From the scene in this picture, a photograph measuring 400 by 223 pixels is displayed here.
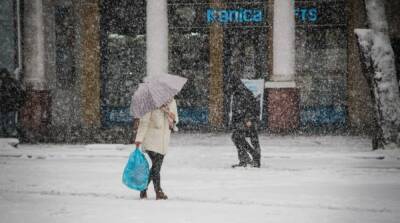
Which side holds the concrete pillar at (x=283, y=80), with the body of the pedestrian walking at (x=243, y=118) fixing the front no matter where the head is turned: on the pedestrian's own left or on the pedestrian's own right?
on the pedestrian's own right

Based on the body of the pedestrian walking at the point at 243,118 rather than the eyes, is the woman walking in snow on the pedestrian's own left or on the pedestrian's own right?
on the pedestrian's own left

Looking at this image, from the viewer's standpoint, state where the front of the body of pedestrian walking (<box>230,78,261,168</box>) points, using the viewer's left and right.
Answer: facing to the left of the viewer
